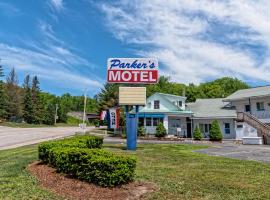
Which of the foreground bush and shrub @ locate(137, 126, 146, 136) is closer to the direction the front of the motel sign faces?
the foreground bush

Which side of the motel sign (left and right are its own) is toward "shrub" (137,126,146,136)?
back

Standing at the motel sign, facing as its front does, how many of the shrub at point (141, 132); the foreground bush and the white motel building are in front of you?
1

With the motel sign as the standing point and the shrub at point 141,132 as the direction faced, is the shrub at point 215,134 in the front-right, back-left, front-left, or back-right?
front-right

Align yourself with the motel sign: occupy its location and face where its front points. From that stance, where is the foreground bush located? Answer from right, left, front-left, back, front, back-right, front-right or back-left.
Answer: front

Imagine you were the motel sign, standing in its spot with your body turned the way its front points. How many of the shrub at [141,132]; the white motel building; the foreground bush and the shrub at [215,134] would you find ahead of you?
1

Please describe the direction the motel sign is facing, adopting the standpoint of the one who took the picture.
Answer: facing the viewer

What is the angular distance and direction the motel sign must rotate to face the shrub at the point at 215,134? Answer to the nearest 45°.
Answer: approximately 135° to its left

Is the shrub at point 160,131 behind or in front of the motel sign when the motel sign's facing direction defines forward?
behind

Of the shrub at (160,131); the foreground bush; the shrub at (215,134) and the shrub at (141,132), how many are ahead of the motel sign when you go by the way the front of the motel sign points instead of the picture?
1

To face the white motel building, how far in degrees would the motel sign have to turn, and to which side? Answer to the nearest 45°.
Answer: approximately 135° to its left
